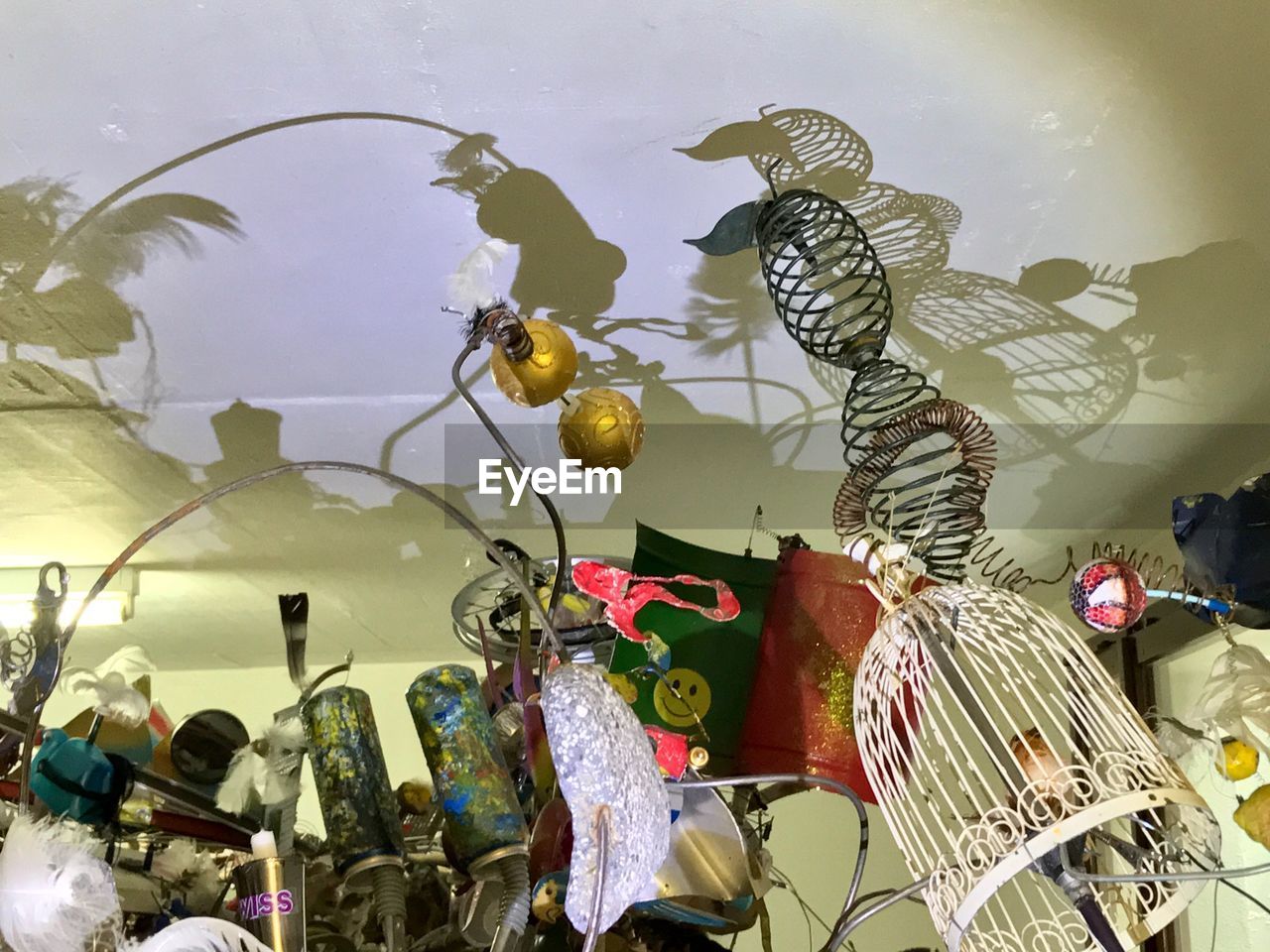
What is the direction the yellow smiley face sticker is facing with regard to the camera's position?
facing the viewer
